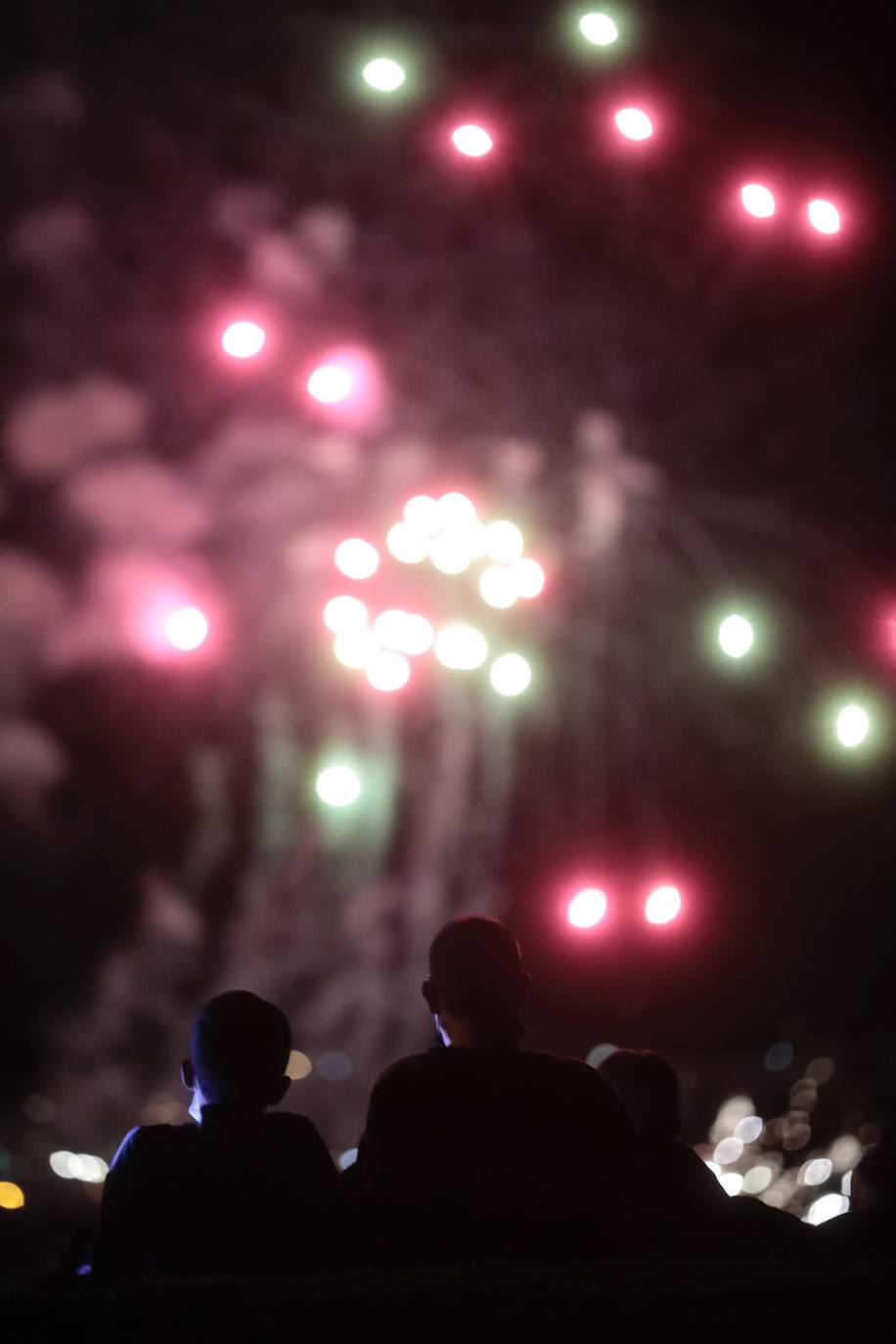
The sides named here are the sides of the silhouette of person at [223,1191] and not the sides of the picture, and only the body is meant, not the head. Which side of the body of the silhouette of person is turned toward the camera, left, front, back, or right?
back

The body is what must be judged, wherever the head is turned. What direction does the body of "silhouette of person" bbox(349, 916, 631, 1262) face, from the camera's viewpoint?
away from the camera

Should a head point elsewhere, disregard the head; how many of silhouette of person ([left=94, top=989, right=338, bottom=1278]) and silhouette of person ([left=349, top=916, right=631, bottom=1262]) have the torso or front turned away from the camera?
2
